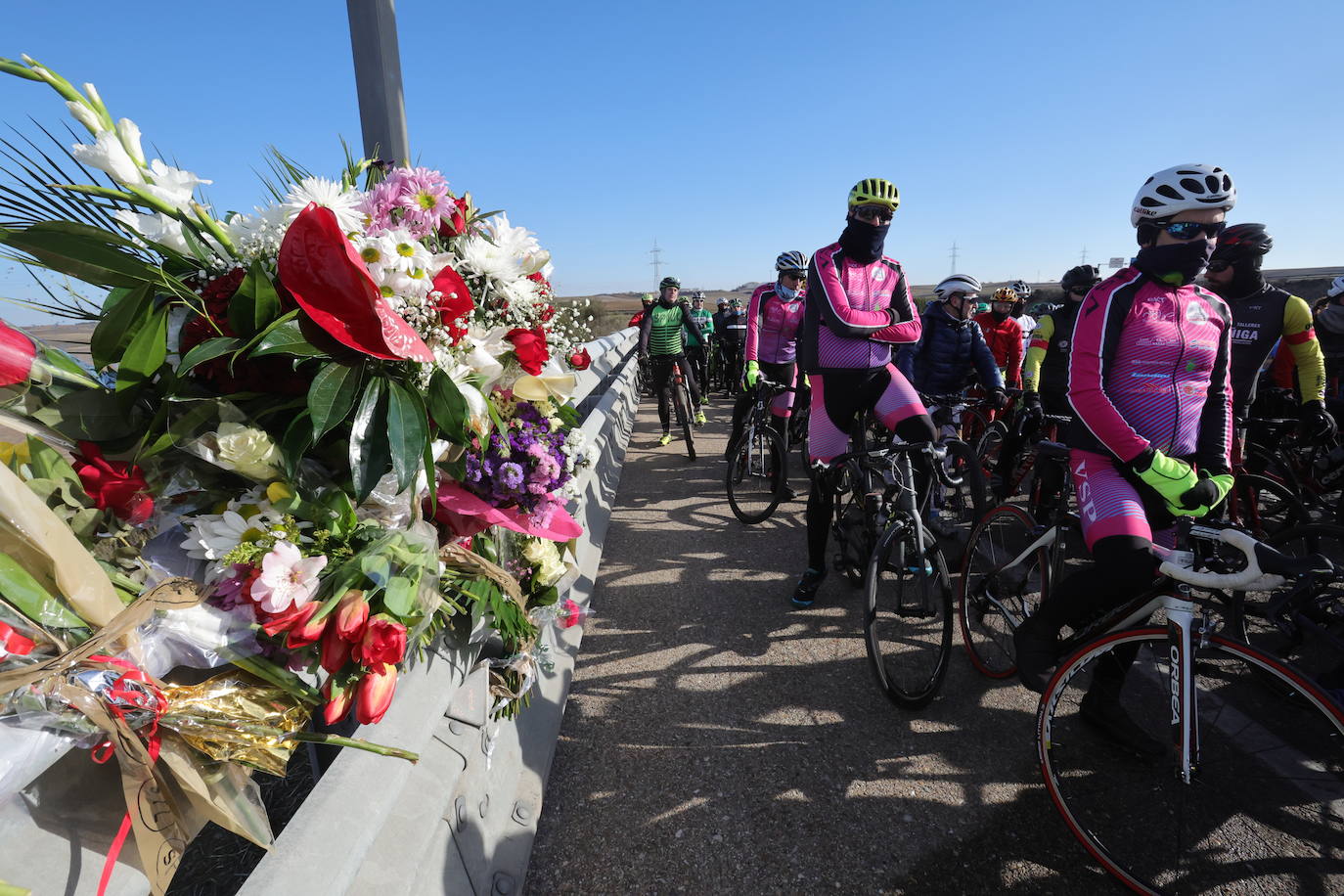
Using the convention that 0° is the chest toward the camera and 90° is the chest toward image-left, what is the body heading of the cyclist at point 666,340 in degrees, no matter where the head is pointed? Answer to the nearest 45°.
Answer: approximately 0°

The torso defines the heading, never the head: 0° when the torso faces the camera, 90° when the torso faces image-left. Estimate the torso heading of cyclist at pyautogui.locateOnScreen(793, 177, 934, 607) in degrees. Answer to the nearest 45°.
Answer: approximately 315°

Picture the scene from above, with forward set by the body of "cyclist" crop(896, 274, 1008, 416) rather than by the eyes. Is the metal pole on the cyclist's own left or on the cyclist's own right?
on the cyclist's own right

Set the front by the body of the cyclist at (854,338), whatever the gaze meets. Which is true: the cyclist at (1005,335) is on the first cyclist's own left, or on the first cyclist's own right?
on the first cyclist's own left

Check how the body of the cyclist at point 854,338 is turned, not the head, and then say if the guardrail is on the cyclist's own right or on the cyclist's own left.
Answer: on the cyclist's own right

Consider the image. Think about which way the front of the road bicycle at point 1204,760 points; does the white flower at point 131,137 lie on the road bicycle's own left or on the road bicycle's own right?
on the road bicycle's own right

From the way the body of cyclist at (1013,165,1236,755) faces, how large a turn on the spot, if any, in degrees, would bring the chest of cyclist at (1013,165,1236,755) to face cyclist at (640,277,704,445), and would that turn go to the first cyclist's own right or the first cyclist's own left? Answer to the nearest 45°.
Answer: approximately 180°

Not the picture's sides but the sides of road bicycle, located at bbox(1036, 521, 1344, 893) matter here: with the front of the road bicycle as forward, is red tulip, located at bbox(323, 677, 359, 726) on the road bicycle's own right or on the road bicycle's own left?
on the road bicycle's own right
